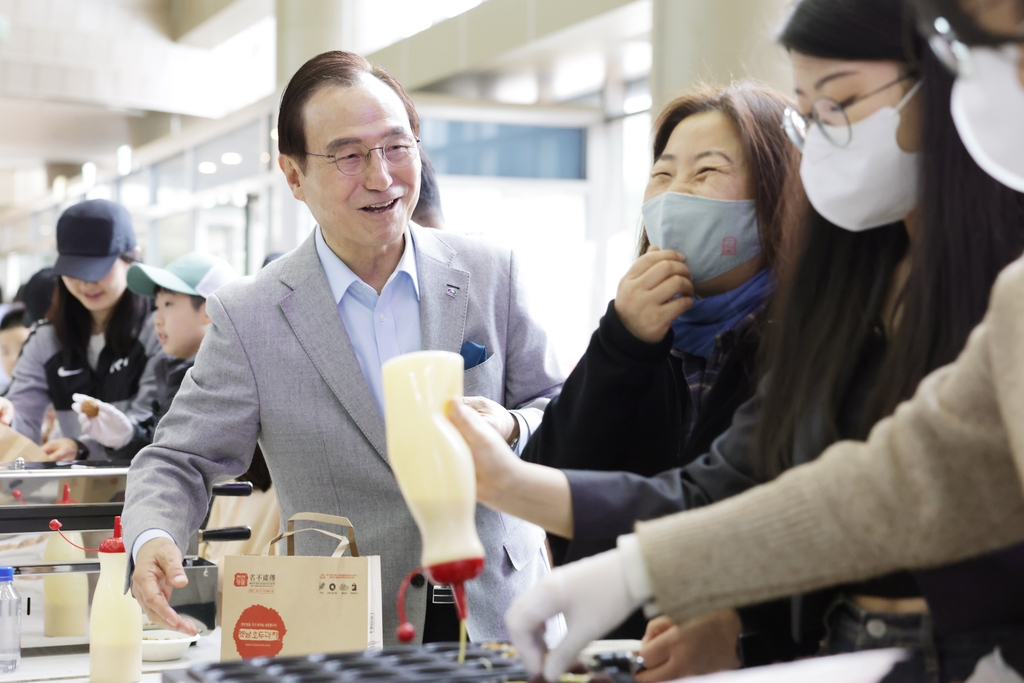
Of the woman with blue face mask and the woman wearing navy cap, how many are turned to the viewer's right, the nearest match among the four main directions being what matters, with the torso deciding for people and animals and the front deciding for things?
0

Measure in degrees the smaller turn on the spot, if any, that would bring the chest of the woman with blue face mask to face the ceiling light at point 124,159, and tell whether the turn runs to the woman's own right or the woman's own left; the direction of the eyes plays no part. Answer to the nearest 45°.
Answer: approximately 90° to the woman's own right

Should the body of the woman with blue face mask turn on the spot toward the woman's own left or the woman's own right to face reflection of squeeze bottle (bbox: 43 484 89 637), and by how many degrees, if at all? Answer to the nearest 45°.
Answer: approximately 45° to the woman's own right

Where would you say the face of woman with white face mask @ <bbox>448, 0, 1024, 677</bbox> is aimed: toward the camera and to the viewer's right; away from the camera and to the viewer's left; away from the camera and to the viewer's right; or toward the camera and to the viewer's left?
toward the camera and to the viewer's left

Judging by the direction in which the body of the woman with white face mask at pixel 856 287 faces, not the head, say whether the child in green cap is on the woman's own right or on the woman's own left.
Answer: on the woman's own right

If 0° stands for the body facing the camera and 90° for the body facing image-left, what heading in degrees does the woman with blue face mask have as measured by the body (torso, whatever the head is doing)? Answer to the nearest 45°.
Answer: approximately 45°

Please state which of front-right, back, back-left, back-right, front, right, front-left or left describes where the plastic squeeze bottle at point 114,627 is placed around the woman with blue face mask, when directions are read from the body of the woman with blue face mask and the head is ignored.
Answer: front-right

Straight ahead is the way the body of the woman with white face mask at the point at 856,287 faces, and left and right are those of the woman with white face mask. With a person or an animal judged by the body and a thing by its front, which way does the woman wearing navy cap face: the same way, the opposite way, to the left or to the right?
to the left

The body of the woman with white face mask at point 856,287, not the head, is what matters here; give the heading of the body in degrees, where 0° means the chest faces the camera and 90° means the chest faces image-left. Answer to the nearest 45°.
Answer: approximately 45°

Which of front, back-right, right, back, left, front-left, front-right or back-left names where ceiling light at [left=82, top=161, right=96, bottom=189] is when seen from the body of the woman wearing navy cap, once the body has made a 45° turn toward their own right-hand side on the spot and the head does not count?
back-right

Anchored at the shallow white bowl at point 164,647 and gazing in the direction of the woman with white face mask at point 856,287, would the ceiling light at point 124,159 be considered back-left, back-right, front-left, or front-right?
back-left

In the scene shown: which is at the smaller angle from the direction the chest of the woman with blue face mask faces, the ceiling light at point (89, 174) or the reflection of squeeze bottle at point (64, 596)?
the reflection of squeeze bottle

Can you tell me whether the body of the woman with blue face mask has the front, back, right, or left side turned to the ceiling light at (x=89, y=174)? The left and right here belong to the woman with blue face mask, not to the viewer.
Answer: right
